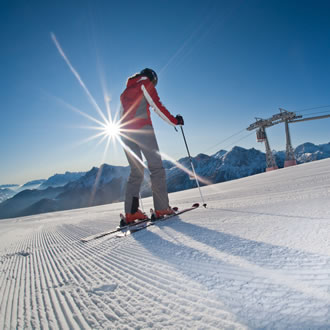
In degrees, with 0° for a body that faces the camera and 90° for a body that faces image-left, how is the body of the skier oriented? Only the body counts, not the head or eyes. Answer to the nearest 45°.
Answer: approximately 225°

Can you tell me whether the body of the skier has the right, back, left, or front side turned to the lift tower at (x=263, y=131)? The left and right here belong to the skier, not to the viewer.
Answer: front
